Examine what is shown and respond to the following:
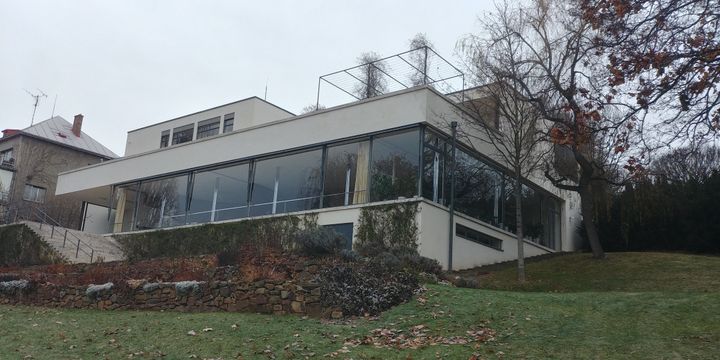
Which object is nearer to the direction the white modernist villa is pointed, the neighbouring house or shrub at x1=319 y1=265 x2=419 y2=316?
the shrub

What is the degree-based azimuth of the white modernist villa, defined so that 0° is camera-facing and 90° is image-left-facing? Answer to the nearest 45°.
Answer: approximately 45°

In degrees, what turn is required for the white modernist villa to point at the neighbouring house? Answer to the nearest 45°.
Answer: approximately 90° to its right

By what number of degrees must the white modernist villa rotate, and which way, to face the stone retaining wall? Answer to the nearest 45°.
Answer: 0° — it already faces it

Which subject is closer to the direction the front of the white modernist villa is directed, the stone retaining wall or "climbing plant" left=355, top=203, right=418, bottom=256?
the stone retaining wall

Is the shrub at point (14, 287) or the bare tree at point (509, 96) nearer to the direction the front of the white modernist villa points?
the shrub

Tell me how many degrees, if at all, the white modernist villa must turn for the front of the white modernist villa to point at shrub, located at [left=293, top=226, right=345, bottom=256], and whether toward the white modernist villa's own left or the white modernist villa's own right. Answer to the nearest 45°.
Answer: approximately 45° to the white modernist villa's own left

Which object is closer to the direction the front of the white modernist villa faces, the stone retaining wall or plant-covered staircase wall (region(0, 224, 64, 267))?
the stone retaining wall

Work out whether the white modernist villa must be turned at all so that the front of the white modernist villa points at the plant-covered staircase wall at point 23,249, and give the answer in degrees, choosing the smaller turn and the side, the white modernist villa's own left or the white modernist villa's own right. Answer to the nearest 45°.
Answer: approximately 45° to the white modernist villa's own right
